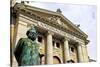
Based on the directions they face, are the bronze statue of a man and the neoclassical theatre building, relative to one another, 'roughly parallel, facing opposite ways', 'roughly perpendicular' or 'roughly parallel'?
roughly parallel
